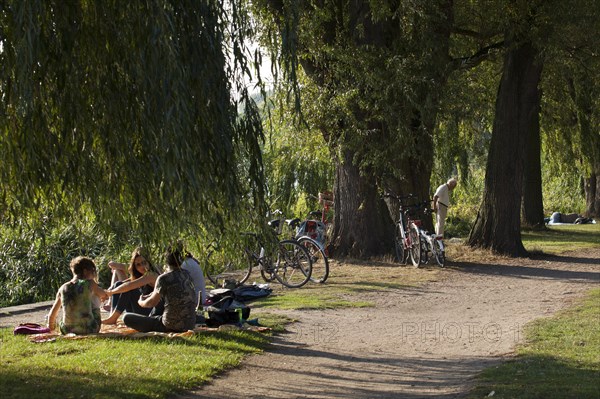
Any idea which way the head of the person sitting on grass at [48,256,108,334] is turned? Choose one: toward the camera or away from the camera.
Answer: away from the camera

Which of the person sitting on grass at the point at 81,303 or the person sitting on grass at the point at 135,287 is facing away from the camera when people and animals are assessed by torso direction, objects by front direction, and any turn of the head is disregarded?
the person sitting on grass at the point at 81,303

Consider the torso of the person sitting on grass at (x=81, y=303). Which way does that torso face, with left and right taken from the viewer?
facing away from the viewer

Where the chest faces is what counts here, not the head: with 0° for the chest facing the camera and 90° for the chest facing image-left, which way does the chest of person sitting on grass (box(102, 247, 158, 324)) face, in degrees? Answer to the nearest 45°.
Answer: approximately 45°
